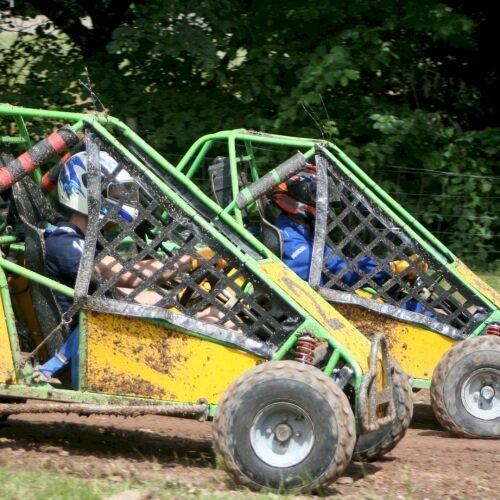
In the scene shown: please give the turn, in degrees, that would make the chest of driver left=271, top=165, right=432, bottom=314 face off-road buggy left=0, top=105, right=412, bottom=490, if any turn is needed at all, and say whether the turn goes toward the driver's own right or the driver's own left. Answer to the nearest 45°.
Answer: approximately 90° to the driver's own right

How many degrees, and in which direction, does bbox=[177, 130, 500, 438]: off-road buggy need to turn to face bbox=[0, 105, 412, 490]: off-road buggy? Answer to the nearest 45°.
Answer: approximately 135° to its right

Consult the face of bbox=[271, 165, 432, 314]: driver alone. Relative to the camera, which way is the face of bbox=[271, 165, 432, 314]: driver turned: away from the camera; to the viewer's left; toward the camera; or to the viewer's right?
to the viewer's right

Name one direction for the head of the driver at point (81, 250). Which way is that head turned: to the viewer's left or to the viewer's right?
to the viewer's right

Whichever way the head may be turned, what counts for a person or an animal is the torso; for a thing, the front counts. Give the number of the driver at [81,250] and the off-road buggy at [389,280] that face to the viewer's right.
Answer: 2

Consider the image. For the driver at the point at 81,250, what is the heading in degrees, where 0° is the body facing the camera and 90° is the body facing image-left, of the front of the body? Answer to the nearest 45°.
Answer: approximately 270°

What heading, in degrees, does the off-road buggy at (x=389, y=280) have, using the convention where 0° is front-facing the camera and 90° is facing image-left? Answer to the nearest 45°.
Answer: approximately 270°

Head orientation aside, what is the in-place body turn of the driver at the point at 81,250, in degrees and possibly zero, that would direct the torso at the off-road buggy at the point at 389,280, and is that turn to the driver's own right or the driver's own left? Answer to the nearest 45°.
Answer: approximately 45° to the driver's own left

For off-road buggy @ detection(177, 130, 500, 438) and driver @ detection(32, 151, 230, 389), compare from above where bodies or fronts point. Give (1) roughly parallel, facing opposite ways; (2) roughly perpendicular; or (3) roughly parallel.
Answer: roughly parallel

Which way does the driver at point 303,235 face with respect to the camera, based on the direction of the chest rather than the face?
to the viewer's right
